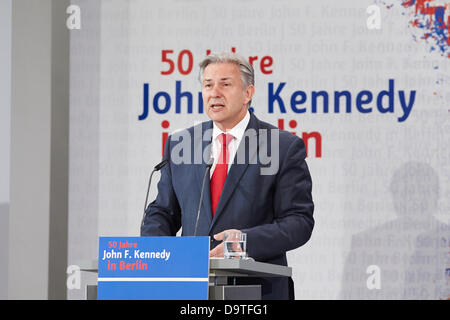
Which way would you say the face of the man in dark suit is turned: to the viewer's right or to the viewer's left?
to the viewer's left

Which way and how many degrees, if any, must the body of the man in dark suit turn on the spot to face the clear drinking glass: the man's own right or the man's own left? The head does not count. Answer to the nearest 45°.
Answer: approximately 45° to the man's own left

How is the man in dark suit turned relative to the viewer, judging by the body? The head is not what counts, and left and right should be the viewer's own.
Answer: facing the viewer and to the left of the viewer

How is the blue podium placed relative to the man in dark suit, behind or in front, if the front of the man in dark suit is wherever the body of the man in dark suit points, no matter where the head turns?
in front
